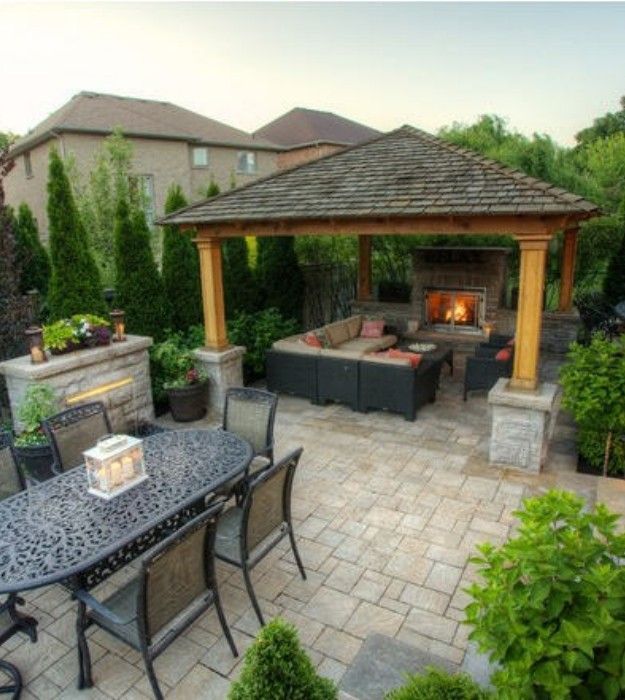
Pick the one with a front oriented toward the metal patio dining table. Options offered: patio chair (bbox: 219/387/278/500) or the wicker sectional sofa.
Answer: the patio chair

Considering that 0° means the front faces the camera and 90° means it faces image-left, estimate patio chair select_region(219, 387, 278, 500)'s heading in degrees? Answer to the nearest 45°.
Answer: approximately 45°

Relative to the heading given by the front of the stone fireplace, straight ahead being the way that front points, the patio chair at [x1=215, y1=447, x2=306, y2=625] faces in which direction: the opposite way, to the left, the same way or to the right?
to the right

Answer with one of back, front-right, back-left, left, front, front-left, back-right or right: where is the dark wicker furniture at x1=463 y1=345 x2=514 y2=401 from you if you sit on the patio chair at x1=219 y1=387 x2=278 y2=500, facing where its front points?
back

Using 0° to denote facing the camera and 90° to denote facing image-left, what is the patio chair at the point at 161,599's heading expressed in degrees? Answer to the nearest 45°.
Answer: approximately 135°

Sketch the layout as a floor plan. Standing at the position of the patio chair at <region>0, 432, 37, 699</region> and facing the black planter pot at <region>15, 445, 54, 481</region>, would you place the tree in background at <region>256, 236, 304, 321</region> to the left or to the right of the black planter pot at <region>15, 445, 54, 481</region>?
right

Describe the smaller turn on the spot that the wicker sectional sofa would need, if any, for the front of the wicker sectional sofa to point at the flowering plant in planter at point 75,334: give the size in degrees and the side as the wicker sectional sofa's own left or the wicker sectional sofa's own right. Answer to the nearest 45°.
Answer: approximately 135° to the wicker sectional sofa's own left

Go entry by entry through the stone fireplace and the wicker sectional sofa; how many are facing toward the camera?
1

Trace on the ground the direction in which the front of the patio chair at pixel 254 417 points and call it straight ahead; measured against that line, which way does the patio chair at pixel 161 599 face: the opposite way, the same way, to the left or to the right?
to the right

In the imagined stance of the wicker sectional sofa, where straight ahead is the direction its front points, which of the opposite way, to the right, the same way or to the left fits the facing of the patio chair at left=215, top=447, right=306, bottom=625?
to the left
